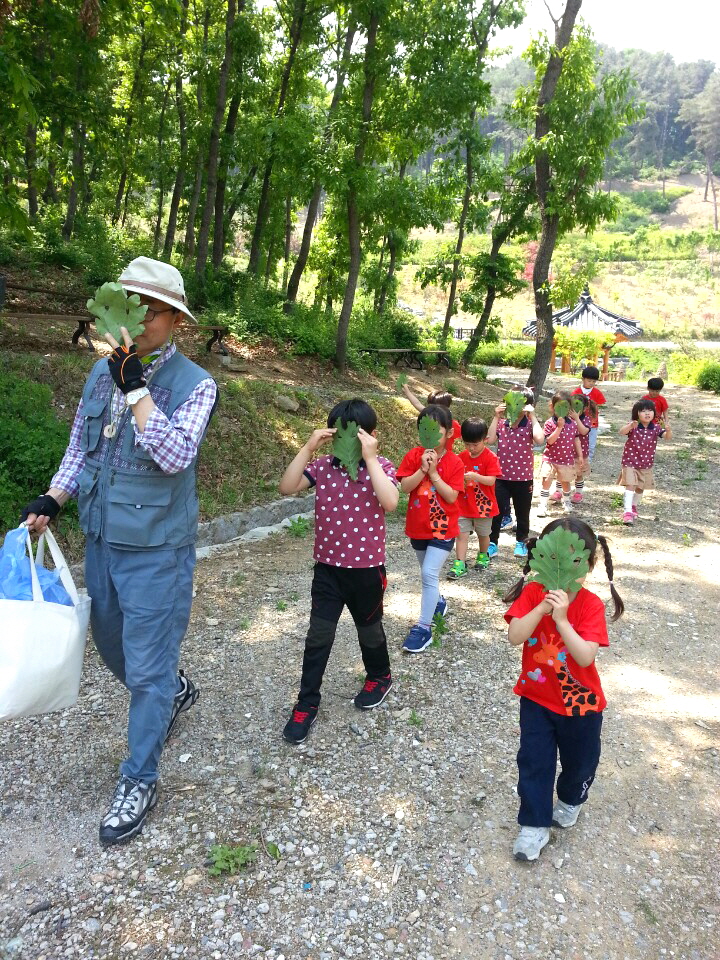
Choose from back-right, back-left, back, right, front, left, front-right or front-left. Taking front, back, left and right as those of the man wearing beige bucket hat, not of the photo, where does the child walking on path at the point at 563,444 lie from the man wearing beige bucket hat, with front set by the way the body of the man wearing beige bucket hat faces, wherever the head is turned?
back

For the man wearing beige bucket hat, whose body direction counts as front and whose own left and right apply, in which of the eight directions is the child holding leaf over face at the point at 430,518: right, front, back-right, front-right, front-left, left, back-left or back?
back

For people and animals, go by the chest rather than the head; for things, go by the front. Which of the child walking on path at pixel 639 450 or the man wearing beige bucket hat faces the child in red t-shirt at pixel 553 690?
the child walking on path

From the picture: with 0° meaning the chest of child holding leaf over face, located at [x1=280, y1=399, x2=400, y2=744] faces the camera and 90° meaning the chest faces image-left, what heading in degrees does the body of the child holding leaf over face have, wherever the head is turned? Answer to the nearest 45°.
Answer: approximately 0°

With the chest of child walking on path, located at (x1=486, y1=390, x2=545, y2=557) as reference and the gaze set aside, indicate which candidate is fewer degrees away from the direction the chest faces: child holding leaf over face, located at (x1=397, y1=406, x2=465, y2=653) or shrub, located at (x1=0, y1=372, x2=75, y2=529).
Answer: the child holding leaf over face

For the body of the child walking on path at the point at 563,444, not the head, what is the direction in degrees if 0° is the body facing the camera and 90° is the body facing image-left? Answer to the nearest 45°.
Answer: approximately 0°
